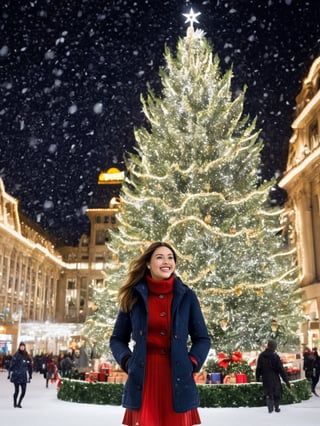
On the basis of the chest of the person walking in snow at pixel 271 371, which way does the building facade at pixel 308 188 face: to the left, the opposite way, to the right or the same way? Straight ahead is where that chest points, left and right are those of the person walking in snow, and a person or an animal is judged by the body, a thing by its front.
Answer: to the left

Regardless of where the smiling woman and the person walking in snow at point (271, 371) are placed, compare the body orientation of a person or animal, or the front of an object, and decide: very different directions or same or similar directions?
very different directions

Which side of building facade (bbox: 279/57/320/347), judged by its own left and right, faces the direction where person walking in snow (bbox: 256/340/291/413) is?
left

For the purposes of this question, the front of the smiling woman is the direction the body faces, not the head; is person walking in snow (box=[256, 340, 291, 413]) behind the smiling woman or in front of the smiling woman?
behind

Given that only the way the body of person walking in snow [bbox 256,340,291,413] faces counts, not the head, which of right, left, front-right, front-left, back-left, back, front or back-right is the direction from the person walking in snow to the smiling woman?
back

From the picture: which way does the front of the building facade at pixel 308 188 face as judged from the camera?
facing to the left of the viewer

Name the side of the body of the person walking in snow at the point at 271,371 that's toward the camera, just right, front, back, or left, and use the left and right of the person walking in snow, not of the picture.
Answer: back
